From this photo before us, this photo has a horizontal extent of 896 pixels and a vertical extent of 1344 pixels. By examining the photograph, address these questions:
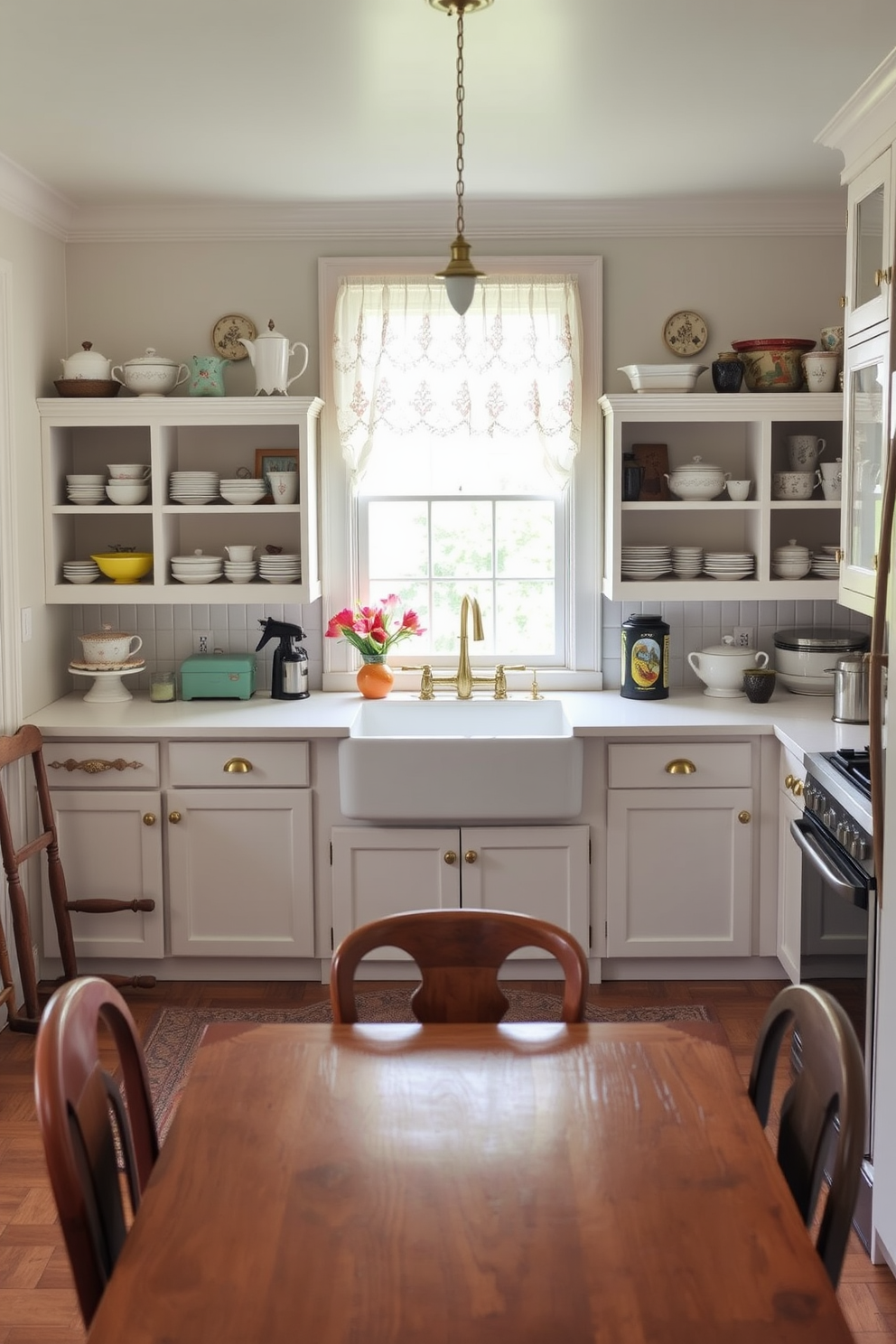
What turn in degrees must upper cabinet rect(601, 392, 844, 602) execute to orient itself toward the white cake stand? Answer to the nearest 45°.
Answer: approximately 90° to its right

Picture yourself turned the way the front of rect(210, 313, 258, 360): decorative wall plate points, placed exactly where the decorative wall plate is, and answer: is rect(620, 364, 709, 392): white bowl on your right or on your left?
on your left

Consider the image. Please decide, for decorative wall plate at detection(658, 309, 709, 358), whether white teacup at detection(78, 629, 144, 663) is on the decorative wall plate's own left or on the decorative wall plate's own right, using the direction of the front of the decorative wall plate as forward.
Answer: on the decorative wall plate's own right

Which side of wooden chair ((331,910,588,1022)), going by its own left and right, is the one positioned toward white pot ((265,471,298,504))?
back

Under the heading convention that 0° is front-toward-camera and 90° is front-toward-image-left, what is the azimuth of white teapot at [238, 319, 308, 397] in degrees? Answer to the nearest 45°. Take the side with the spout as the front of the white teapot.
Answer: approximately 90°

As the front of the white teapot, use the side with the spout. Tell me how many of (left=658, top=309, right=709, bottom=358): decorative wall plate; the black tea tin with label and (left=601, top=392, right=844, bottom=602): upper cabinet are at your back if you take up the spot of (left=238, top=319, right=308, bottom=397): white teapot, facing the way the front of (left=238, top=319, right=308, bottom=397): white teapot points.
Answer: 3

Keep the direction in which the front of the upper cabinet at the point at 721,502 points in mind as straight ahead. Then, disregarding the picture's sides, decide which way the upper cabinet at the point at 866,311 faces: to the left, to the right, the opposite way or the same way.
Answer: to the right
